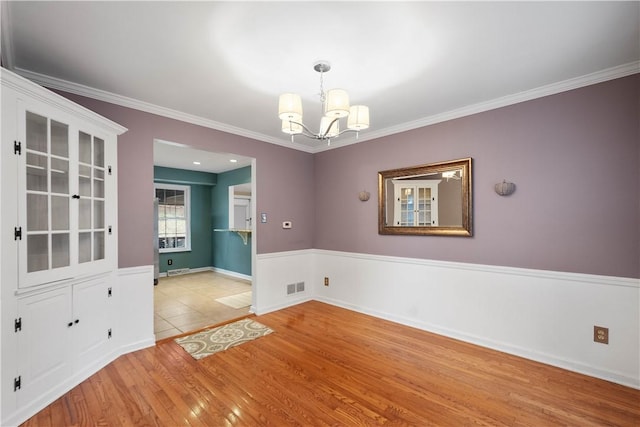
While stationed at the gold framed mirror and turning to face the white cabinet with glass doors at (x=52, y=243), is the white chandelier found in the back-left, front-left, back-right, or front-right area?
front-left

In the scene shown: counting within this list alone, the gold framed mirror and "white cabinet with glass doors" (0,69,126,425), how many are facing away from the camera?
0

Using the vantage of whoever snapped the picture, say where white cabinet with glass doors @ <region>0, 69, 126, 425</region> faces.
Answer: facing the viewer and to the right of the viewer

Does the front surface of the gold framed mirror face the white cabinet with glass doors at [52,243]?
yes

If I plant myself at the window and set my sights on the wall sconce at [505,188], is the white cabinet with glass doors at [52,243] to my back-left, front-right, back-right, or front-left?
front-right

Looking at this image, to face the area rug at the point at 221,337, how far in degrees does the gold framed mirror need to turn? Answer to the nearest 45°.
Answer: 0° — it already faces it

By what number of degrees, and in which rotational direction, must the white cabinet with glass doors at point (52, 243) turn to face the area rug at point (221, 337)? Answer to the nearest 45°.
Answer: approximately 45° to its left

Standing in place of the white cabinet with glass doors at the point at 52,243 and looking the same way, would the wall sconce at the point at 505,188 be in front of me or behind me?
in front

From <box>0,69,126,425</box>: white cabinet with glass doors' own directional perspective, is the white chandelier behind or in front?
in front

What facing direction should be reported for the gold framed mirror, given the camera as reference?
facing the viewer and to the left of the viewer

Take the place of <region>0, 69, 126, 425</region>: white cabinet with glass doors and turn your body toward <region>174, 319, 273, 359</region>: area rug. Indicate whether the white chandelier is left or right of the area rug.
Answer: right

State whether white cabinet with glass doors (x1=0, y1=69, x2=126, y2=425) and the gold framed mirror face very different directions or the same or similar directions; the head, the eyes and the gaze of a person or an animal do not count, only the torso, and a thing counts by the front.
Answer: very different directions

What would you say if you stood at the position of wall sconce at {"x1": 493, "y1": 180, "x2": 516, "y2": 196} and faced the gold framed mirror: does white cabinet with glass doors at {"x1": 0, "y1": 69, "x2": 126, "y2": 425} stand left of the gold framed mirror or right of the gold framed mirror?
left

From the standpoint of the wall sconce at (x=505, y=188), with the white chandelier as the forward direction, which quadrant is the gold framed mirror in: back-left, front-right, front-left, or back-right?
front-right
